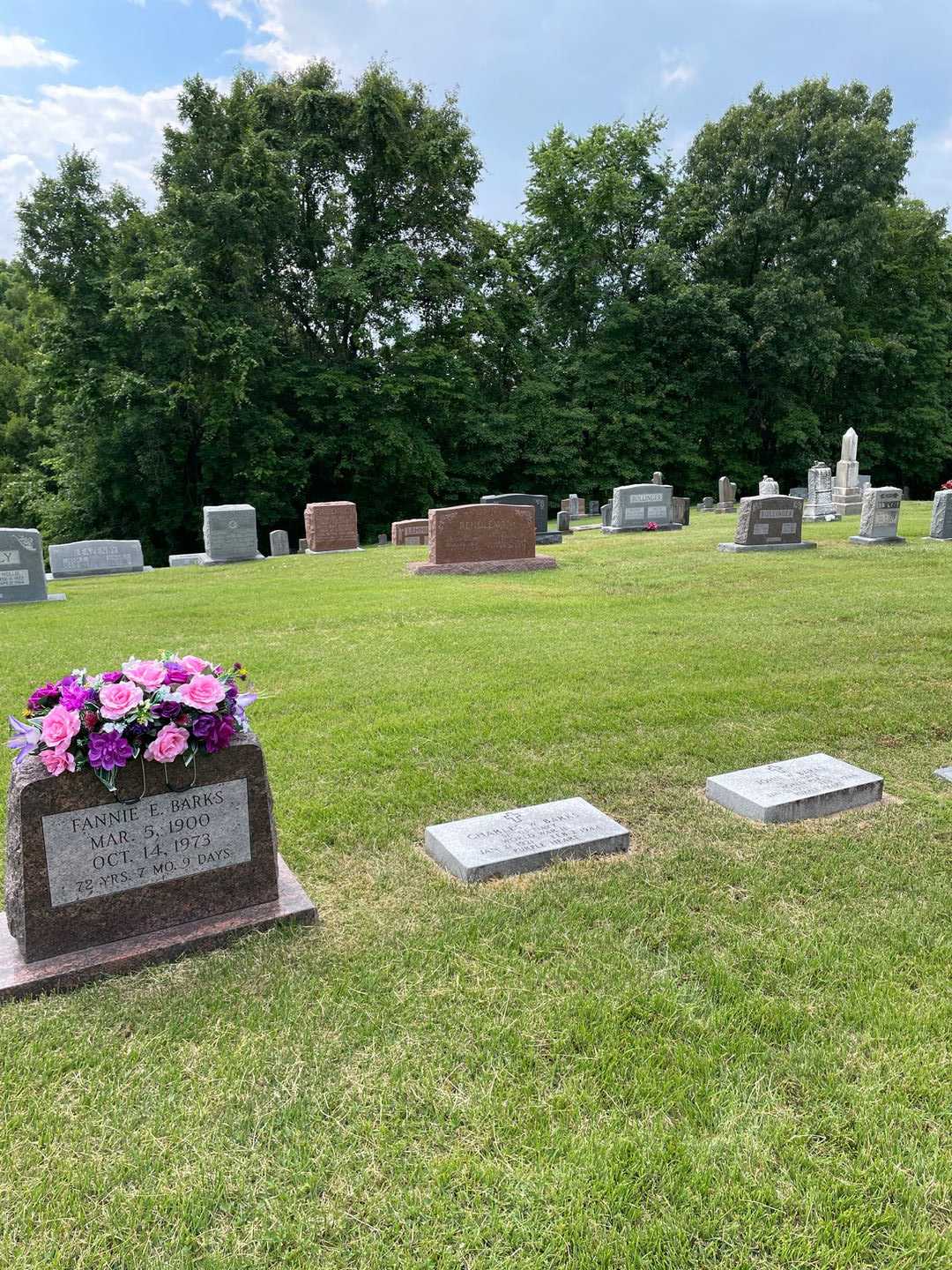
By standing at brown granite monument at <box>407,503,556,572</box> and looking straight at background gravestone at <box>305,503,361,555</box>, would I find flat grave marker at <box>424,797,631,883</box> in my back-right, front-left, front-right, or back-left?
back-left

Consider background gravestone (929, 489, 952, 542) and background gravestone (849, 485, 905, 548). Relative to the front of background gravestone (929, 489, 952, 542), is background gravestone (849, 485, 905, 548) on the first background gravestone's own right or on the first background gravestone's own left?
on the first background gravestone's own right

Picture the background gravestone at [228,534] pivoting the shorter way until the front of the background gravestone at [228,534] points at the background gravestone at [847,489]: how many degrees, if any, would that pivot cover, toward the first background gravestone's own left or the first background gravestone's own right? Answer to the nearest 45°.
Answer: approximately 90° to the first background gravestone's own left

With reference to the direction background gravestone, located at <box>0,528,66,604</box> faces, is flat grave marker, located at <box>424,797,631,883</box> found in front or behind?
in front

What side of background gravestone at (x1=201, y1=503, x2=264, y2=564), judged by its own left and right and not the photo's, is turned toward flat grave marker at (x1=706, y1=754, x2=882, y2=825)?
front

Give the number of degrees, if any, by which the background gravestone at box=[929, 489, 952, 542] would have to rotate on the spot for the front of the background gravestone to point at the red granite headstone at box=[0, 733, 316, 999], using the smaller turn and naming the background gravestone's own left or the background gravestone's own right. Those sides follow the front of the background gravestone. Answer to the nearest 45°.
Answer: approximately 45° to the background gravestone's own right

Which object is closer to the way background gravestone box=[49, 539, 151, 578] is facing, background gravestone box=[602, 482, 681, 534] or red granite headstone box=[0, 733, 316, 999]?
the red granite headstone

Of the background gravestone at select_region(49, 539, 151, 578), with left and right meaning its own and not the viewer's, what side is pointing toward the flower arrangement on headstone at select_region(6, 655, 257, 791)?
front

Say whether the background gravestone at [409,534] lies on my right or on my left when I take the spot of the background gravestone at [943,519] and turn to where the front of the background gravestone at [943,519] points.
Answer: on my right

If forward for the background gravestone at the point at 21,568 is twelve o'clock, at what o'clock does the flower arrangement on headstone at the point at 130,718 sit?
The flower arrangement on headstone is roughly at 12 o'clock from the background gravestone.

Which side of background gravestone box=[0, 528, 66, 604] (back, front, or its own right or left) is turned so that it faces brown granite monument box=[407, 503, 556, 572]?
left

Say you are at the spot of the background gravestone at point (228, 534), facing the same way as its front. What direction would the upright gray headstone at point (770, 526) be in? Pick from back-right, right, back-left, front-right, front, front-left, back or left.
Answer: front-left

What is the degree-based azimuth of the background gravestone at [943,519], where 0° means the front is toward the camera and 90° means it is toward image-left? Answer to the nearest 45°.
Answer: approximately 315°
